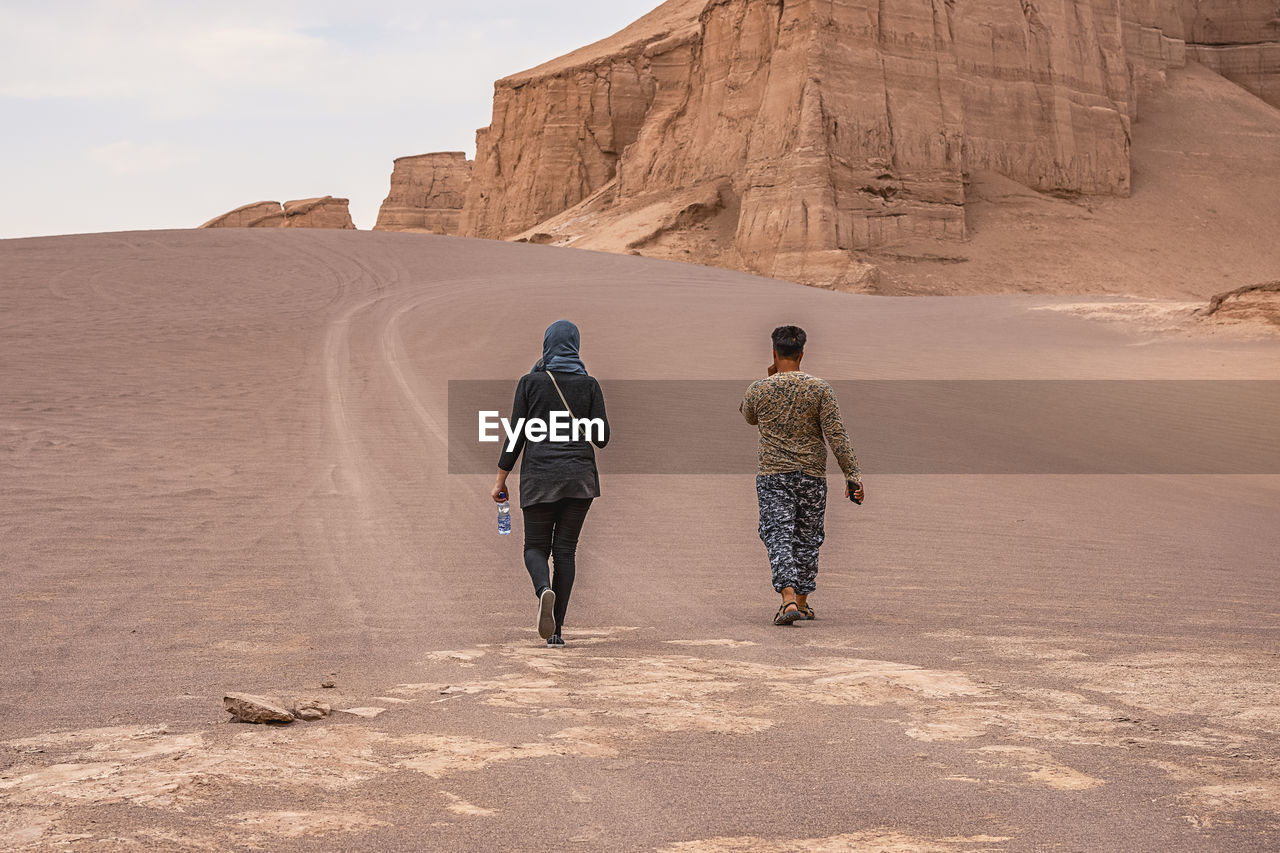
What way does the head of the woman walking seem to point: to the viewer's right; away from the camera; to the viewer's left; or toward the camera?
away from the camera

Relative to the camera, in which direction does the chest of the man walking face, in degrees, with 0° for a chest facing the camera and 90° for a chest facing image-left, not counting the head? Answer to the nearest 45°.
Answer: approximately 180°

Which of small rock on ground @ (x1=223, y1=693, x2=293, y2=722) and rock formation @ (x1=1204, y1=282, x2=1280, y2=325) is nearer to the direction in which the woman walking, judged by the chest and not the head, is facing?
the rock formation

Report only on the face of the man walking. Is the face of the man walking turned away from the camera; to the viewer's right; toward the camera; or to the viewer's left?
away from the camera

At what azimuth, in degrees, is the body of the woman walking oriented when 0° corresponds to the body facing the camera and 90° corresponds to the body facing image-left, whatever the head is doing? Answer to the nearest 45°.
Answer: approximately 180°

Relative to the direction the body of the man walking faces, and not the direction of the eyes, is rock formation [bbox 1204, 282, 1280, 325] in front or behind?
in front

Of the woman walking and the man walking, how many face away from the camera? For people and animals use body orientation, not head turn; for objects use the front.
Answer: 2

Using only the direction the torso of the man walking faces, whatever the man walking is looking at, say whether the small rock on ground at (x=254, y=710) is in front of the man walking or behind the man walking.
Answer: behind

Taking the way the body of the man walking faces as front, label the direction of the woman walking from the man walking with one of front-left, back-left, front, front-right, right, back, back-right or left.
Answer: back-left

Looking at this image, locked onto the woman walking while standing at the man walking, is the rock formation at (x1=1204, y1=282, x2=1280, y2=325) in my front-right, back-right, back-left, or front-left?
back-right

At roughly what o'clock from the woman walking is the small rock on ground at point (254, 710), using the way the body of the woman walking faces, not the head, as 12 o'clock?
The small rock on ground is roughly at 7 o'clock from the woman walking.
